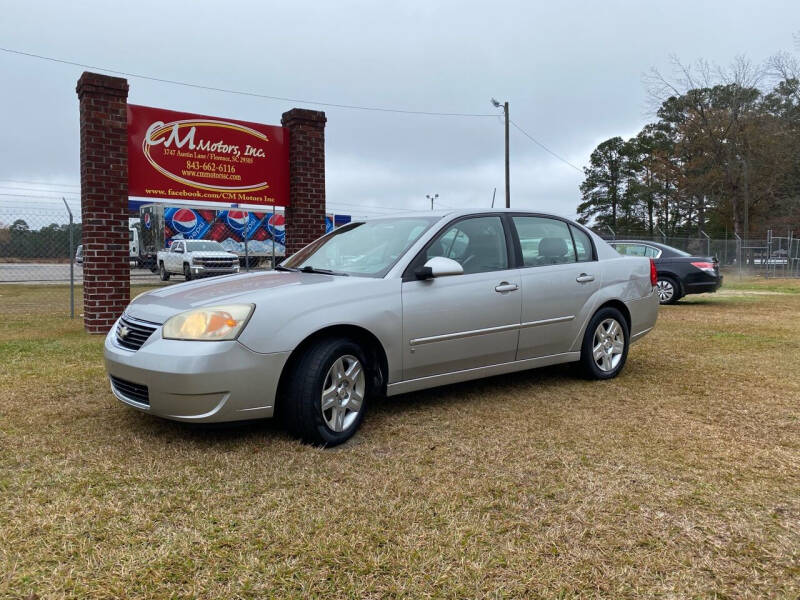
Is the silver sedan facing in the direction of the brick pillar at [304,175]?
no

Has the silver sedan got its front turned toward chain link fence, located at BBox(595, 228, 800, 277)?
no

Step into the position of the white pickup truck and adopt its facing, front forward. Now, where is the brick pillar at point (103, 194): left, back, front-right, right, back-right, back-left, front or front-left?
front-right

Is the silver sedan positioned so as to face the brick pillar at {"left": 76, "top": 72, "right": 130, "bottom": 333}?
no

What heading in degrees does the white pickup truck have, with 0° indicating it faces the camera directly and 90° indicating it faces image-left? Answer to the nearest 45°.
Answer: approximately 315°

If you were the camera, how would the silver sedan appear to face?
facing the viewer and to the left of the viewer
